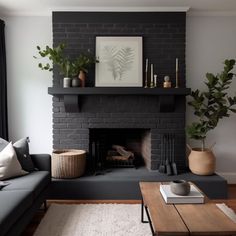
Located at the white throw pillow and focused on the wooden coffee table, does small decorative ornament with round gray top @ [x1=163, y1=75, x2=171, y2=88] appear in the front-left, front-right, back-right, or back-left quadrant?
front-left

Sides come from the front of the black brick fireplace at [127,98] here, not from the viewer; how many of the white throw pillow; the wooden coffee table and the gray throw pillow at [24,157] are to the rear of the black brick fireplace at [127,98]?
0

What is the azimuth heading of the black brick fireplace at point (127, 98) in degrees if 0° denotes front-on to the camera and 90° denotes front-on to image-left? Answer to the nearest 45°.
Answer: approximately 0°

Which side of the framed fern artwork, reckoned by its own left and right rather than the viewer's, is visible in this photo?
front

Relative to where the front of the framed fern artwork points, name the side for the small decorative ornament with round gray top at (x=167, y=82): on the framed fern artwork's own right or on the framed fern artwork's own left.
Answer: on the framed fern artwork's own left

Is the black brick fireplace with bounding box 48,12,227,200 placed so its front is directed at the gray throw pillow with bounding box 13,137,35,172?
no

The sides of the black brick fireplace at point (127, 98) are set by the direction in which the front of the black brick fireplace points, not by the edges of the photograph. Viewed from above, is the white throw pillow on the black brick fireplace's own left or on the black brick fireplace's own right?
on the black brick fireplace's own right

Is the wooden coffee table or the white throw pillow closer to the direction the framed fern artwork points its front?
the wooden coffee table

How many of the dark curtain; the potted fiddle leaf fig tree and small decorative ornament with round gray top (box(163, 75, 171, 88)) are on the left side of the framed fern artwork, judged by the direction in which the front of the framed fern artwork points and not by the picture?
2
